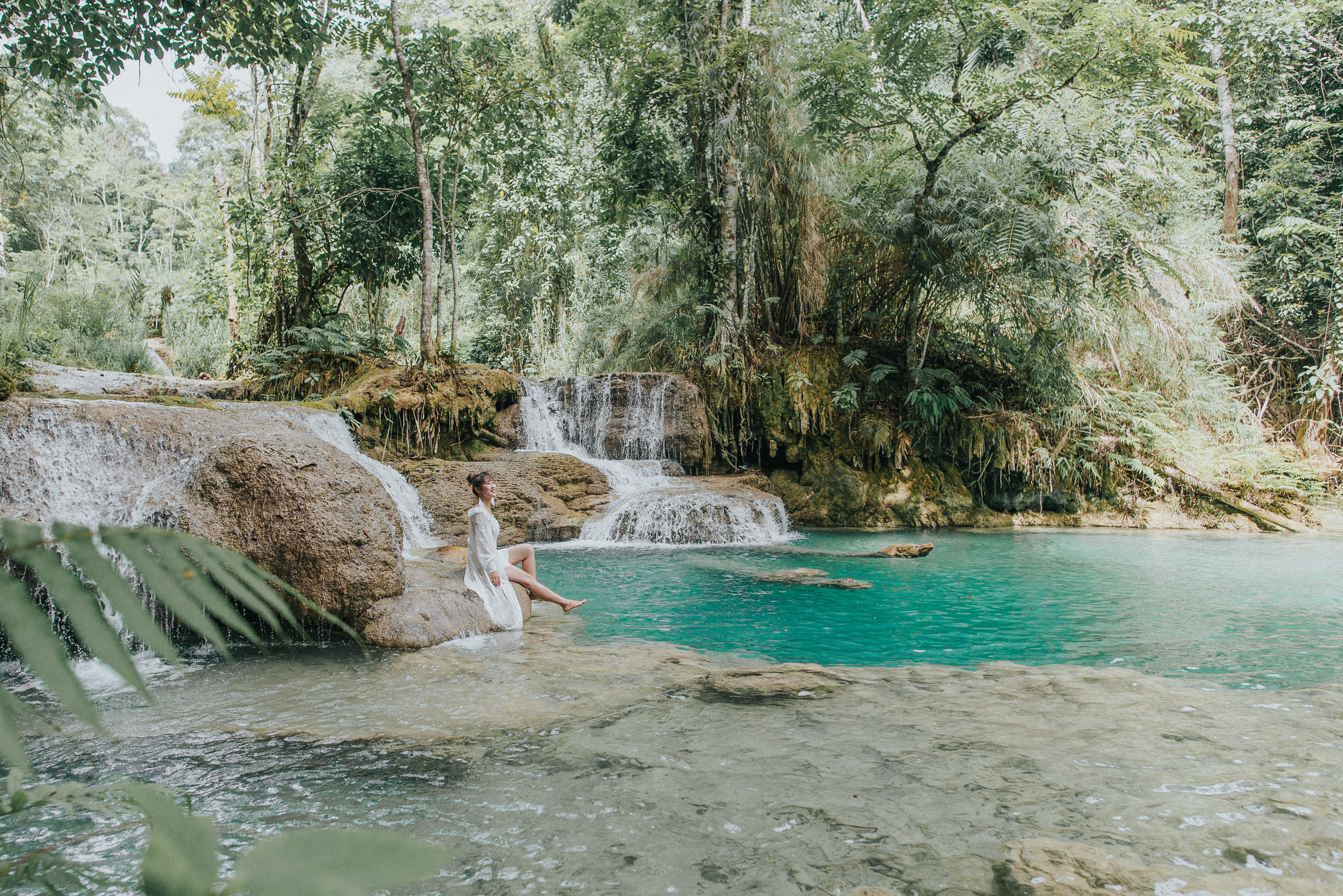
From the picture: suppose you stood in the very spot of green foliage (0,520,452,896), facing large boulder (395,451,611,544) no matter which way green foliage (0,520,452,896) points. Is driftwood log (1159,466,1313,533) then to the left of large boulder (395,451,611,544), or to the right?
right

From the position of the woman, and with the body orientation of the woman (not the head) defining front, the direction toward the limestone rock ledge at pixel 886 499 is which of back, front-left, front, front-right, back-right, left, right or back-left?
front-left

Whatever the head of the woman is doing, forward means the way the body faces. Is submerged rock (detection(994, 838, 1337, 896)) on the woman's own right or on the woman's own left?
on the woman's own right

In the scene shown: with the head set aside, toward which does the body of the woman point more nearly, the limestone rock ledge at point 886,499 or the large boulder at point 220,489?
the limestone rock ledge

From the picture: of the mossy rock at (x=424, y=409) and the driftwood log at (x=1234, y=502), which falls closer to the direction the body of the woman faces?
the driftwood log

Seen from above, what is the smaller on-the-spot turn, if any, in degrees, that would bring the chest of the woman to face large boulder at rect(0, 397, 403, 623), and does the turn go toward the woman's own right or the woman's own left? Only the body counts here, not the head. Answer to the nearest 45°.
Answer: approximately 180°

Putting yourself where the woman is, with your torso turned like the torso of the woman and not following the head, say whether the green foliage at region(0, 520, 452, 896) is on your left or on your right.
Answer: on your right

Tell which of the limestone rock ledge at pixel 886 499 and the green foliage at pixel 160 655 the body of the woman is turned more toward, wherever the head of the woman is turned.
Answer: the limestone rock ledge

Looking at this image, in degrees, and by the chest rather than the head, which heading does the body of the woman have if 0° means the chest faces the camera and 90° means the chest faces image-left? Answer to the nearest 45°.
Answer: approximately 270°

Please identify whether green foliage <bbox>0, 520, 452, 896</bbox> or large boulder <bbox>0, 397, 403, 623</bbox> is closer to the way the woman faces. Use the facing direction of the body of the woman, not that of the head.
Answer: the green foliage
